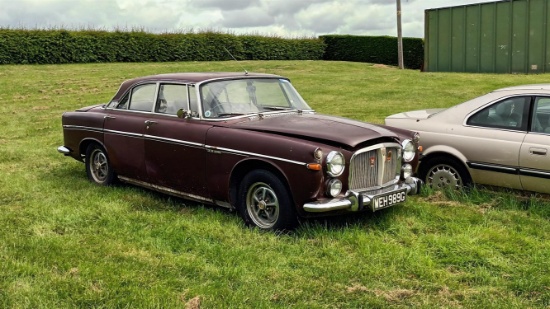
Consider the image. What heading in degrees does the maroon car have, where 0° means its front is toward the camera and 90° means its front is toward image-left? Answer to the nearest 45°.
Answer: approximately 315°

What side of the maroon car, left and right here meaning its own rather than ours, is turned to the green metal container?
left

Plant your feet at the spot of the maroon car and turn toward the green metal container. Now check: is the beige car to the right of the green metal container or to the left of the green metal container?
right

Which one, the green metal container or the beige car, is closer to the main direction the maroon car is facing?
the beige car

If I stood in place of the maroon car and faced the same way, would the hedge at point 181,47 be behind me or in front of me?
behind

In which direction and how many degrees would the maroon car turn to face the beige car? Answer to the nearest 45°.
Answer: approximately 45° to its left

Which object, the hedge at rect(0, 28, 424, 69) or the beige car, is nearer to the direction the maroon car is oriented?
the beige car
